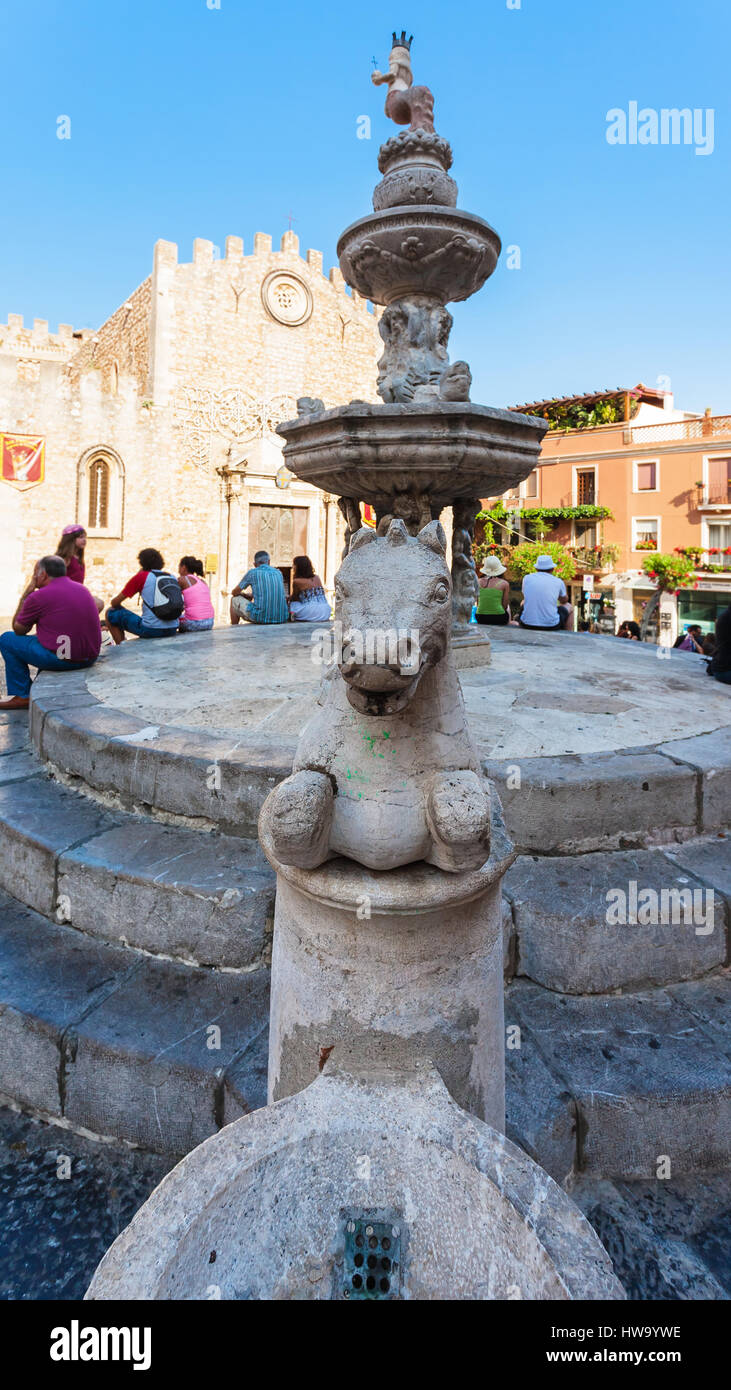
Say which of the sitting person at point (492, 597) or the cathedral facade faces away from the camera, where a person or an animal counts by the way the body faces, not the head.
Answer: the sitting person

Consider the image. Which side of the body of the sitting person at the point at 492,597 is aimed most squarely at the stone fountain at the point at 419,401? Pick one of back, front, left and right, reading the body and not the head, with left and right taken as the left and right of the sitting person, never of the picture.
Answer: back

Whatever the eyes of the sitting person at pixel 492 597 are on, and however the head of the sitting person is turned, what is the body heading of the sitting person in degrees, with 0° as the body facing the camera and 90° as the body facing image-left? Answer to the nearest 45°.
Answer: approximately 180°

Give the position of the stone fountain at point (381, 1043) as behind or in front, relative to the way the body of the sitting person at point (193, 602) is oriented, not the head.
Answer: behind

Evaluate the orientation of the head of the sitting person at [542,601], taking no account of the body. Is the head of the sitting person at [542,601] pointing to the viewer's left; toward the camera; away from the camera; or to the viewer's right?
away from the camera

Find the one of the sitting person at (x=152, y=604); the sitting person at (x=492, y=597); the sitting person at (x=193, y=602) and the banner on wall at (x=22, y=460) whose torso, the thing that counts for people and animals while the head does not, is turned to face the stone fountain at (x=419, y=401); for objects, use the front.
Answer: the banner on wall

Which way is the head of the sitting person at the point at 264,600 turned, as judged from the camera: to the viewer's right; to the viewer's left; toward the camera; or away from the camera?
away from the camera

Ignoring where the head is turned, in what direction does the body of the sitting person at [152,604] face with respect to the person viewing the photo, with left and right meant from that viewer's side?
facing away from the viewer and to the left of the viewer

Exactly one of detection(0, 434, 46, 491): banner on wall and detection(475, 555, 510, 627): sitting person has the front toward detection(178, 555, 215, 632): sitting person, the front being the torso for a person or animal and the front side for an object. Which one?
the banner on wall

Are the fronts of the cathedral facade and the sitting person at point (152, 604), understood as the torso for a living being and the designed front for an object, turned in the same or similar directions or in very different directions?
very different directions

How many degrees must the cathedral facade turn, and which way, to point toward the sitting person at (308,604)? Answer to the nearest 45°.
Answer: approximately 45° to its right
